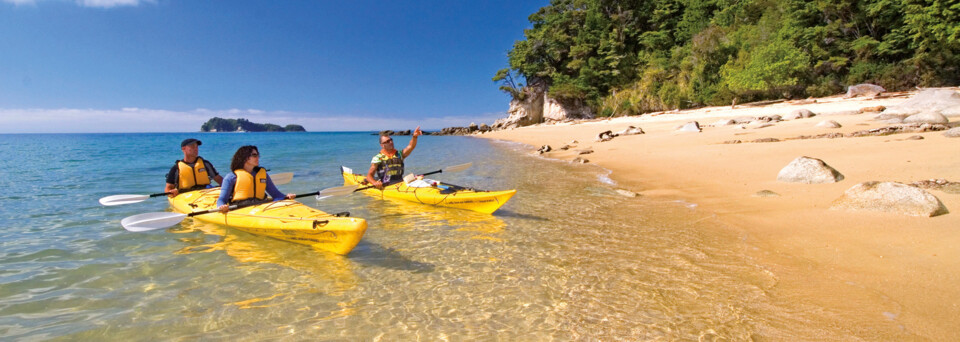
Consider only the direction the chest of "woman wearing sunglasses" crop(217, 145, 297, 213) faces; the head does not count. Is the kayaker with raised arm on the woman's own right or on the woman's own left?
on the woman's own left

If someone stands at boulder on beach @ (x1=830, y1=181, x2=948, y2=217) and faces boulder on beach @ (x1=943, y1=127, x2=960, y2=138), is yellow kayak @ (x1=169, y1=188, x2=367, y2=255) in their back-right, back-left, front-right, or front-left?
back-left

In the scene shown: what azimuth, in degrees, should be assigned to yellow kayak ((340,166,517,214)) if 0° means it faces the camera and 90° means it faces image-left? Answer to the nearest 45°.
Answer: approximately 315°

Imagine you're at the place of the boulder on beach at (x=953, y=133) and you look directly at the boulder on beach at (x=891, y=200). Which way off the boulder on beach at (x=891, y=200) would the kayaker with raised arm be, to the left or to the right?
right
